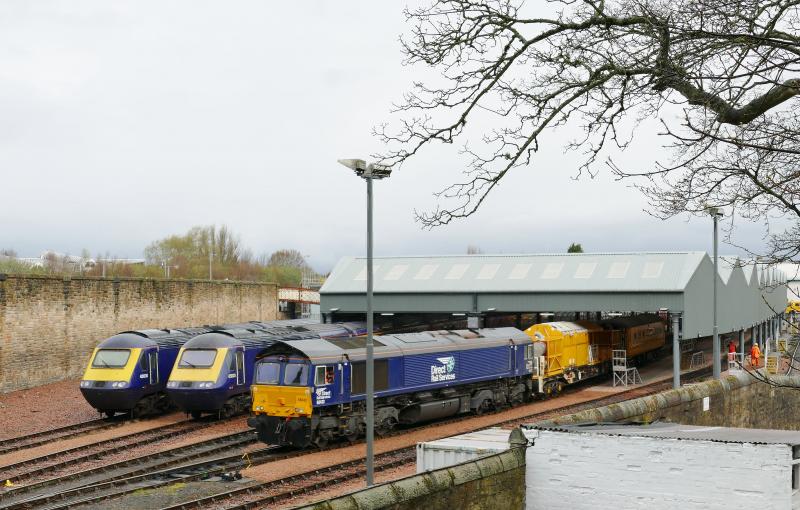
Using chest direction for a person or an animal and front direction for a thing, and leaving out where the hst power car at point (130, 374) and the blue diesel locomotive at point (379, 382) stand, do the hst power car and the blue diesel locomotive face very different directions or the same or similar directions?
same or similar directions

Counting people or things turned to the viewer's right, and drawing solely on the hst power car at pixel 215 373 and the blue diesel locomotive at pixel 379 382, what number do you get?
0

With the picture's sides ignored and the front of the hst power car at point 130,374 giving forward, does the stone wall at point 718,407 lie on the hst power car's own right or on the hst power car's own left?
on the hst power car's own left

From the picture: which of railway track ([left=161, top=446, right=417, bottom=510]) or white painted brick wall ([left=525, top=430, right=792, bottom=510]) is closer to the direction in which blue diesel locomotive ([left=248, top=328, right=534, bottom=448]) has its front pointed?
the railway track

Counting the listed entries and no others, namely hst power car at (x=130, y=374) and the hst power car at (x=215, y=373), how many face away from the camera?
0

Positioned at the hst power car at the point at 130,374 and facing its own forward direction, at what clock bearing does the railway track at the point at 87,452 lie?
The railway track is roughly at 11 o'clock from the hst power car.

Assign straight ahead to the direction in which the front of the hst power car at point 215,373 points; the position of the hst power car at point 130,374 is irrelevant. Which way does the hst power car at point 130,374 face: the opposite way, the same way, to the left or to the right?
the same way

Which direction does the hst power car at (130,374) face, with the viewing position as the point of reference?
facing the viewer and to the left of the viewer

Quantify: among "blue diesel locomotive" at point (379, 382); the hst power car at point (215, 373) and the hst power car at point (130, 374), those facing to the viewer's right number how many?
0

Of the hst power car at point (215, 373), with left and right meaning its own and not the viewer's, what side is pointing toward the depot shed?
back

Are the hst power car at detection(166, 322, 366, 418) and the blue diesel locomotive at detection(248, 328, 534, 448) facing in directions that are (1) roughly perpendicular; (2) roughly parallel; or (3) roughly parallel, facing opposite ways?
roughly parallel
